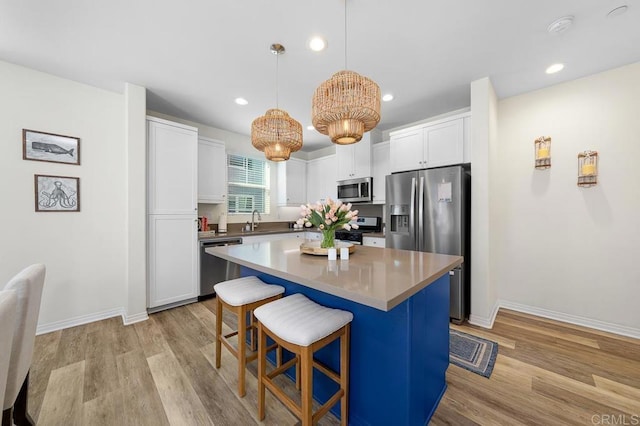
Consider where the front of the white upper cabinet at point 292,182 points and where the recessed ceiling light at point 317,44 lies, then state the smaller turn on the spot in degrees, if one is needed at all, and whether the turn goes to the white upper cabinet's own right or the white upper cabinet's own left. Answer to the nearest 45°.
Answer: approximately 45° to the white upper cabinet's own right

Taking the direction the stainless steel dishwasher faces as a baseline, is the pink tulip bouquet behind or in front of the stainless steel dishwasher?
in front

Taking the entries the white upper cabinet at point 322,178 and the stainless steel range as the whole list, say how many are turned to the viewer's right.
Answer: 0

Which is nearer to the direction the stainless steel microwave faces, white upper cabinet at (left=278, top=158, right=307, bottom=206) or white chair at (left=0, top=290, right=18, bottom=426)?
the white chair

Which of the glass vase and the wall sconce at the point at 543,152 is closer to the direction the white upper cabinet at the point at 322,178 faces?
the glass vase

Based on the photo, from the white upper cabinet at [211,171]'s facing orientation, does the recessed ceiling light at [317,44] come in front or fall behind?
in front

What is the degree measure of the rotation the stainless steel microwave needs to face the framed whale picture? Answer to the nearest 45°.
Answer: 0° — it already faces it

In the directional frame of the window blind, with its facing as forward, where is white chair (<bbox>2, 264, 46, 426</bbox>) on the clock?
The white chair is roughly at 2 o'clock from the window blind.

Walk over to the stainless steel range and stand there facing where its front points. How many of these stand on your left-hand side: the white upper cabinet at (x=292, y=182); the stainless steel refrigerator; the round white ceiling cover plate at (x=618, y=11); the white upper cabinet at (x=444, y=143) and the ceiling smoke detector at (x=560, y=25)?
4

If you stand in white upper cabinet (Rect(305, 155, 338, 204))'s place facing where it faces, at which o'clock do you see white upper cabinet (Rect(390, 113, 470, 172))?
white upper cabinet (Rect(390, 113, 470, 172)) is roughly at 9 o'clock from white upper cabinet (Rect(305, 155, 338, 204)).

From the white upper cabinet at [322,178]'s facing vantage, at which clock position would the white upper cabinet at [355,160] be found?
the white upper cabinet at [355,160] is roughly at 9 o'clock from the white upper cabinet at [322,178].

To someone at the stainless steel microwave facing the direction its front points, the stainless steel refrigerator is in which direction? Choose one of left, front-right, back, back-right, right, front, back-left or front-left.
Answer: left

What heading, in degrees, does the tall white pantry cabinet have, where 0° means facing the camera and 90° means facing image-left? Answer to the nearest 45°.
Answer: approximately 315°

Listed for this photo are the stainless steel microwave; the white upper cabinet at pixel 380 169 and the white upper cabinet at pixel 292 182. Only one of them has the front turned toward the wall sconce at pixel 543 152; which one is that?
the white upper cabinet at pixel 292 182
